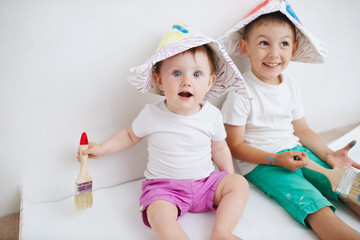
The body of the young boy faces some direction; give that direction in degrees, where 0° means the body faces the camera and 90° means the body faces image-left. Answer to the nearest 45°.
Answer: approximately 315°
